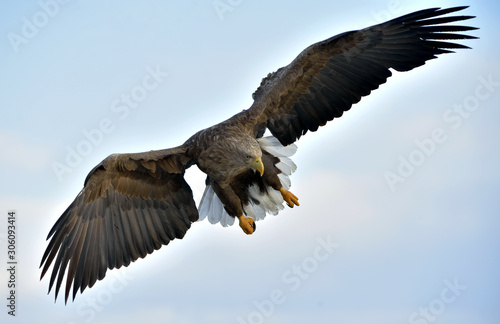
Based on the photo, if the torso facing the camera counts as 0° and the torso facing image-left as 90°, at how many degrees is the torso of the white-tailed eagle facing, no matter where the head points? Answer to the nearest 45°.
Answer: approximately 0°
